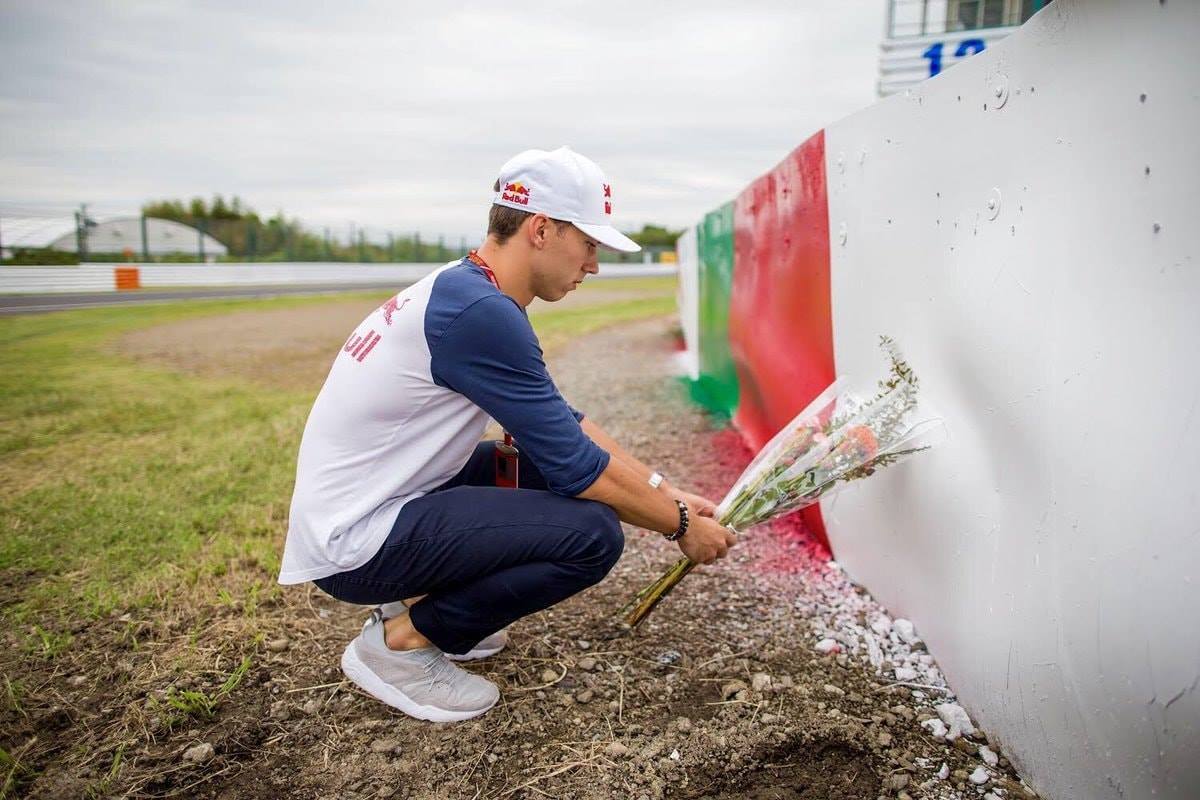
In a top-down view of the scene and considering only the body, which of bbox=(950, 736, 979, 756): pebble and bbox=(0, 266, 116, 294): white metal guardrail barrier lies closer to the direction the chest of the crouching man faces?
the pebble

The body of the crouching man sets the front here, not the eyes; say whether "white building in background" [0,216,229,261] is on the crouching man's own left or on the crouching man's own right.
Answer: on the crouching man's own left

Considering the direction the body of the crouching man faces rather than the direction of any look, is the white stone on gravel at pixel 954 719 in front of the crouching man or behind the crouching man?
in front

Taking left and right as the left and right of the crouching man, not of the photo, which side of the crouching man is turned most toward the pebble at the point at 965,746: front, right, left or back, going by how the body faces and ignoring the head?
front

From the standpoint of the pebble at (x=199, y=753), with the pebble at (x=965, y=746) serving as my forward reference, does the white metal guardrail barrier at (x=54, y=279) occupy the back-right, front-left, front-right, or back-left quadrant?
back-left

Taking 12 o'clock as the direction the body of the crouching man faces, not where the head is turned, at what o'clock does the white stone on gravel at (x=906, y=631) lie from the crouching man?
The white stone on gravel is roughly at 12 o'clock from the crouching man.

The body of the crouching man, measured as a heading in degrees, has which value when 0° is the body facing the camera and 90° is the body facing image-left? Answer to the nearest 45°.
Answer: approximately 270°

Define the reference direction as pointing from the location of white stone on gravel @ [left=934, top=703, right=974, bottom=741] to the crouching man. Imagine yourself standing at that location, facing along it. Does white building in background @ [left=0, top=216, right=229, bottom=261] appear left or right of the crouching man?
right

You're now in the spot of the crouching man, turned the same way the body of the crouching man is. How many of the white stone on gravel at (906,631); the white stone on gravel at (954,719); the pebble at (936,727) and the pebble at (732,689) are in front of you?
4

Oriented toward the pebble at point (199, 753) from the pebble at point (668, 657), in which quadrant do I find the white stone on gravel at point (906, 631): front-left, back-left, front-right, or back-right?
back-left

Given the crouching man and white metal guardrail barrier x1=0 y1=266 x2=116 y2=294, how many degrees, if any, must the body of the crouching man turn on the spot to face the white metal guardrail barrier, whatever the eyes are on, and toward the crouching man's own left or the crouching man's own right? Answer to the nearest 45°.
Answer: approximately 135° to the crouching man's own left

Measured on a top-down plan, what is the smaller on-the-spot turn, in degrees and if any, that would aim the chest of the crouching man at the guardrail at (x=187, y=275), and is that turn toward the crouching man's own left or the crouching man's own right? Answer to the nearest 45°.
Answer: approximately 90° to the crouching man's own left

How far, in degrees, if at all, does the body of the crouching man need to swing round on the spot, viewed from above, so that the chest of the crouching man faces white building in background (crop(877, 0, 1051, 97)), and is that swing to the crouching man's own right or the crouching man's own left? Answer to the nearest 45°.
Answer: approximately 45° to the crouching man's own left

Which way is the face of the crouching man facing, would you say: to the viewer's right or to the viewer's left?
to the viewer's right
